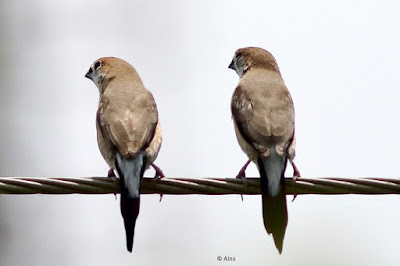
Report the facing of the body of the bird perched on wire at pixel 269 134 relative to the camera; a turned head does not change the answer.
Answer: away from the camera

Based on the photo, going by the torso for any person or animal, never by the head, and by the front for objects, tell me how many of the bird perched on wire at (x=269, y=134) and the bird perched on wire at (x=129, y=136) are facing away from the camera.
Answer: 2

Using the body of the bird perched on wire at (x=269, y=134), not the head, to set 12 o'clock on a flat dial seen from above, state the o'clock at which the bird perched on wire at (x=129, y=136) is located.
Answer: the bird perched on wire at (x=129, y=136) is roughly at 9 o'clock from the bird perched on wire at (x=269, y=134).

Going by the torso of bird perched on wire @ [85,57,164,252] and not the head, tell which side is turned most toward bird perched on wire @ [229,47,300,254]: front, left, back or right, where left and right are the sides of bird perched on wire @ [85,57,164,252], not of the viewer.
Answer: right

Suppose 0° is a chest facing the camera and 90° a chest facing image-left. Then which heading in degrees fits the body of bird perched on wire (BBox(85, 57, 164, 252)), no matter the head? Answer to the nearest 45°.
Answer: approximately 180°
